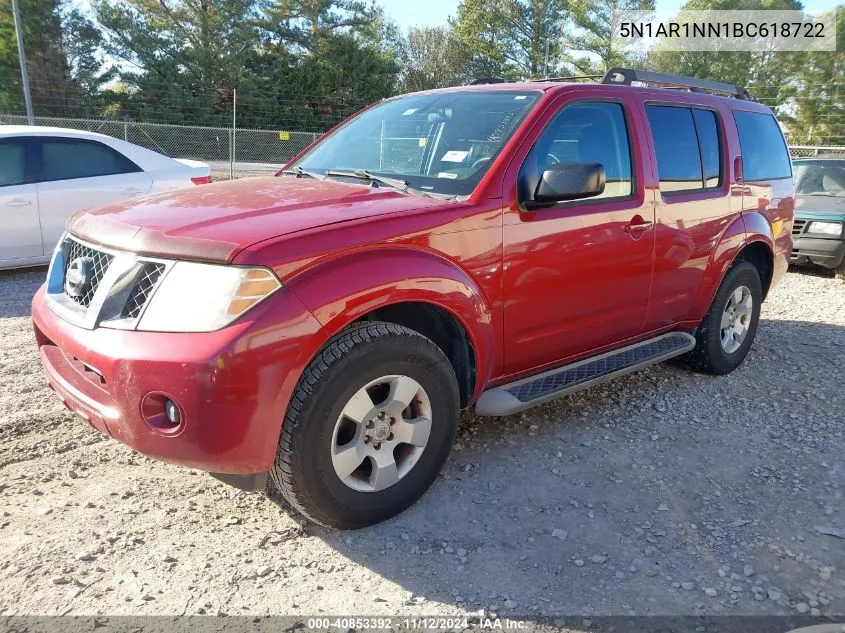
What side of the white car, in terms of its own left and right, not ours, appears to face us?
left

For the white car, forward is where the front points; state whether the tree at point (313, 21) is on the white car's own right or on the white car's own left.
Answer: on the white car's own right

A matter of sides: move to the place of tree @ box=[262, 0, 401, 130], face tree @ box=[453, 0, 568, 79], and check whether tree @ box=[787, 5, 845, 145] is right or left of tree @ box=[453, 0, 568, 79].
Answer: right

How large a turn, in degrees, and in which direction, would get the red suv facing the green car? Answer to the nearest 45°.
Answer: approximately 180°

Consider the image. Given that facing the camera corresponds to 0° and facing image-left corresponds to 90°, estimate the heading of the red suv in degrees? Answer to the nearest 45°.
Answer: approximately 45°

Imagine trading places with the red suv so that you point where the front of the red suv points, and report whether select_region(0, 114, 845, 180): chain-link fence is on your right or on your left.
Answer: on your right
